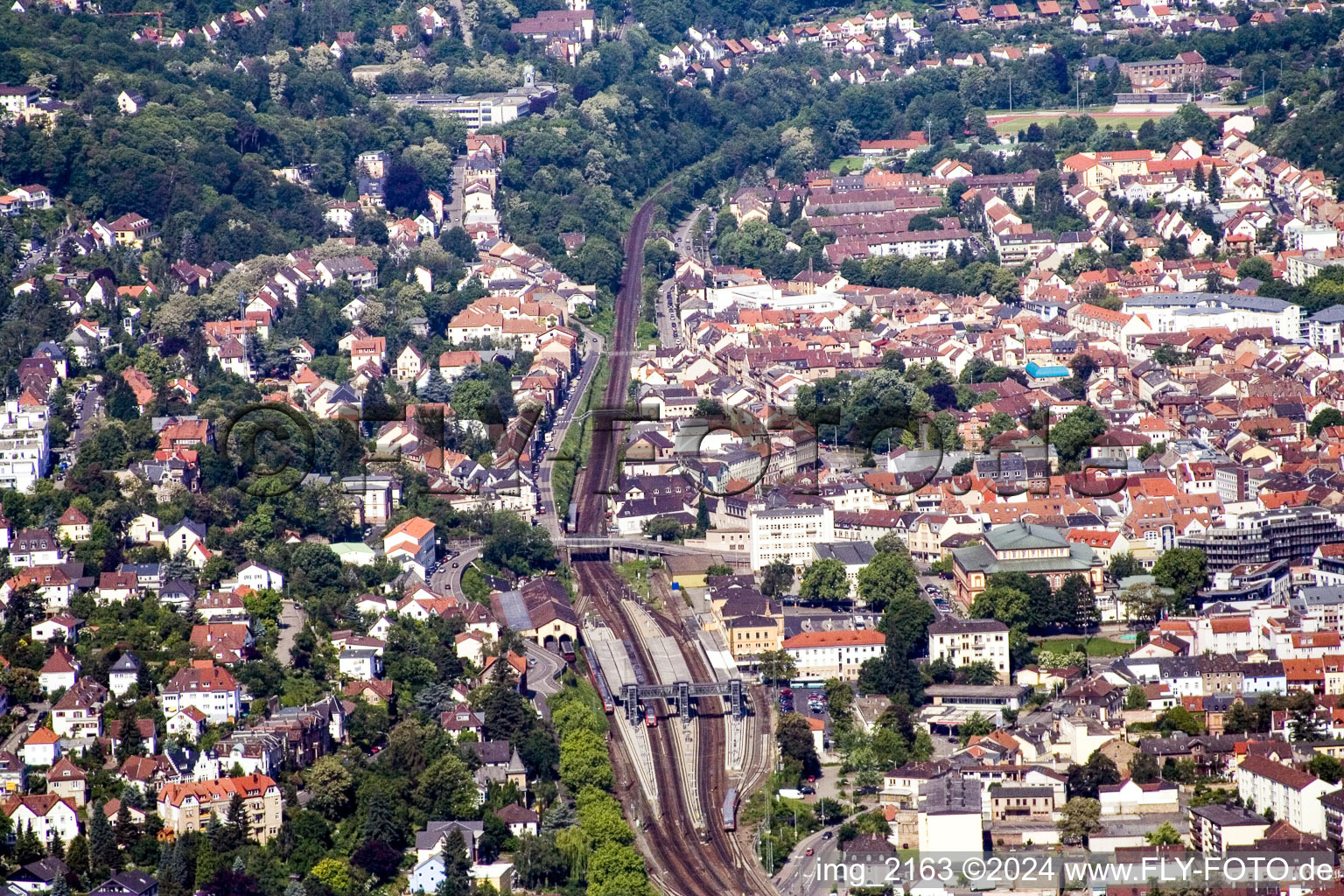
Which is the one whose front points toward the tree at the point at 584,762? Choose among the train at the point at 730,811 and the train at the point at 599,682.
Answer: the train at the point at 599,682

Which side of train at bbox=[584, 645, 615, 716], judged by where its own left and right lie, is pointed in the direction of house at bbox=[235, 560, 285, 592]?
right

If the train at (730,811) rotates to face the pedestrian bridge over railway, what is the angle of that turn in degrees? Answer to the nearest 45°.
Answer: approximately 180°

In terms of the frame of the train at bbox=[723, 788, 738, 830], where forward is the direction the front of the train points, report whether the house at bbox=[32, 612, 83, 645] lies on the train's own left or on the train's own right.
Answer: on the train's own right

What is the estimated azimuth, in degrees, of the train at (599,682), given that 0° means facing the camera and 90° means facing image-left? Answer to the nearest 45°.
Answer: approximately 0°

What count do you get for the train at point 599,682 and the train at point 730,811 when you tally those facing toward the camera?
2

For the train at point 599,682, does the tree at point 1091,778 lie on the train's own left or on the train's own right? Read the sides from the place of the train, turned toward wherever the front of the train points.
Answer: on the train's own left

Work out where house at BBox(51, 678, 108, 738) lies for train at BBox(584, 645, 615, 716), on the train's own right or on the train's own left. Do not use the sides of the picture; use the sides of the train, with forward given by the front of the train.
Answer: on the train's own right

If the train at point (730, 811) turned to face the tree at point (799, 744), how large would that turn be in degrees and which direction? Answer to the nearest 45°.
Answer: approximately 135° to its left
